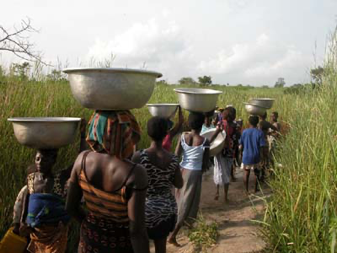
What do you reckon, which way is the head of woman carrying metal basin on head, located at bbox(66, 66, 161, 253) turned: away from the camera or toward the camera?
away from the camera

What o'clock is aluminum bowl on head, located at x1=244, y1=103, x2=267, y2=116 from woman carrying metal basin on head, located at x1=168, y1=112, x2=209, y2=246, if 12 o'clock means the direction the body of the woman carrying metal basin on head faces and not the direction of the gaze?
The aluminum bowl on head is roughly at 1 o'clock from the woman carrying metal basin on head.

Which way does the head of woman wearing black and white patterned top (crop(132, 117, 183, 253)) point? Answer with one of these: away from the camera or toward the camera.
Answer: away from the camera

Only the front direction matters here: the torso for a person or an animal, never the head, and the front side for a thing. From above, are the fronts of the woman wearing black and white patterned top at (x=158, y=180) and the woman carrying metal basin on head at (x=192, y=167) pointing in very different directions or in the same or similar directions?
same or similar directions

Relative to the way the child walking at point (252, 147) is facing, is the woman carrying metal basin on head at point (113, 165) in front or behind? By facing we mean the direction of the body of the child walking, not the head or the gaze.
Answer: behind

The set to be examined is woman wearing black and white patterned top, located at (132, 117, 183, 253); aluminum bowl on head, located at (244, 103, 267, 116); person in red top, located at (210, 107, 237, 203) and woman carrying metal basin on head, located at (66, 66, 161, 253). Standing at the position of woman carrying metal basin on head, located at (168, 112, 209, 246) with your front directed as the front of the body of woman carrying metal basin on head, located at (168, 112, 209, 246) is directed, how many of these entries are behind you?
2

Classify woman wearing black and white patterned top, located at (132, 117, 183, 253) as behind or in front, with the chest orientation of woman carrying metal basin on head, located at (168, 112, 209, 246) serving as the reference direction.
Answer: behind

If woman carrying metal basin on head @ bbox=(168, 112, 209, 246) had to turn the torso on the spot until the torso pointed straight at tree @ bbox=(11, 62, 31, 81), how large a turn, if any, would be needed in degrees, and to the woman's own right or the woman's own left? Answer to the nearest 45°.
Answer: approximately 90° to the woman's own left

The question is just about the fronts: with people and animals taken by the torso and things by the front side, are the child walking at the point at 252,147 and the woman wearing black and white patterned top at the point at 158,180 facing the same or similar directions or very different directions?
same or similar directions

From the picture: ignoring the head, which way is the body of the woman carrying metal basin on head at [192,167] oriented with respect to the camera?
away from the camera

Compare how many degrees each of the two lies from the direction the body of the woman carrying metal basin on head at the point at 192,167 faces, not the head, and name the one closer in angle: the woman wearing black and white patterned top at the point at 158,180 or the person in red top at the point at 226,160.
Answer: the person in red top

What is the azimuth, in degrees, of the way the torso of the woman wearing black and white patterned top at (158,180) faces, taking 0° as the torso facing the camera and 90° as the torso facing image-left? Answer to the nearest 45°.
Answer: approximately 180°

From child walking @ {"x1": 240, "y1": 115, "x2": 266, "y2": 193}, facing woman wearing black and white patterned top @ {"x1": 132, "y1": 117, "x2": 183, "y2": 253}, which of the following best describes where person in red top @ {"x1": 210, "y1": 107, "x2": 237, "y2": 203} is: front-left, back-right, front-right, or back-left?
front-right

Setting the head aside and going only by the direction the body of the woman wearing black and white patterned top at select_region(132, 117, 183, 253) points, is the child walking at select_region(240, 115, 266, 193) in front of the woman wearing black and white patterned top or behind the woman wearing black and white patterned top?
in front

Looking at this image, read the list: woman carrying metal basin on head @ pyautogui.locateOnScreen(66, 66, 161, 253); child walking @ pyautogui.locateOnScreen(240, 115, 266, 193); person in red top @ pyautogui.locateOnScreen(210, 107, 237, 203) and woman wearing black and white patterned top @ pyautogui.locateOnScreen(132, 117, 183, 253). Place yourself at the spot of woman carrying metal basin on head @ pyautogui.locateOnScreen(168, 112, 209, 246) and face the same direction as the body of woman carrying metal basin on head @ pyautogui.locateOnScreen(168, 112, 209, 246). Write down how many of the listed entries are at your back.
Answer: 2
